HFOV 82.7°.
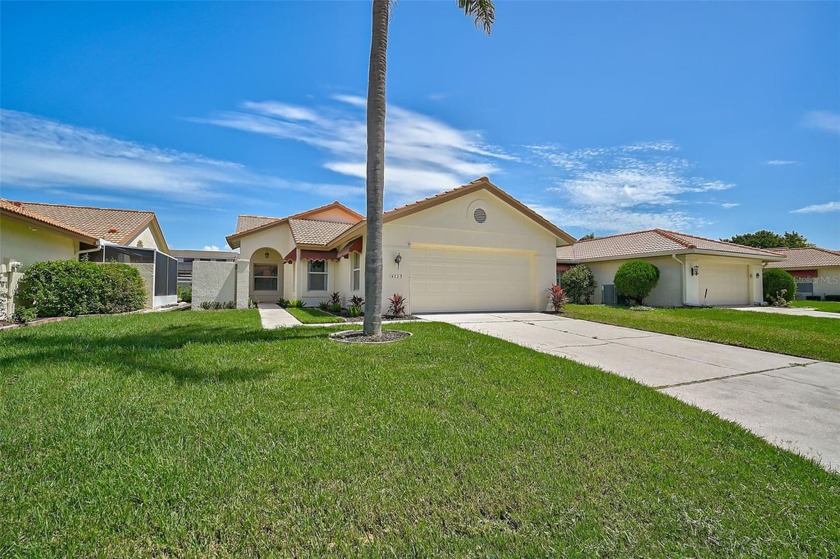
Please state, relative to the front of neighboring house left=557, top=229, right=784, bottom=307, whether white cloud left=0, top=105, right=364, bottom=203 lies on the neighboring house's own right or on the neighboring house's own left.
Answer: on the neighboring house's own right

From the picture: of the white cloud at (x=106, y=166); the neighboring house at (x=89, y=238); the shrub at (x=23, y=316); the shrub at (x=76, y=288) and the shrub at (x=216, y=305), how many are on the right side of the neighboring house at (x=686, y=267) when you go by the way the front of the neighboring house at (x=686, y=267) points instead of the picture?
5

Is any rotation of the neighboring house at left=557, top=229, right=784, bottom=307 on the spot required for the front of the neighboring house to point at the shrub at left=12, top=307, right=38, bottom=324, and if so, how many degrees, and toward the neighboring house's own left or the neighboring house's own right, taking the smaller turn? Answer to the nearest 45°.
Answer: approximately 90° to the neighboring house's own right

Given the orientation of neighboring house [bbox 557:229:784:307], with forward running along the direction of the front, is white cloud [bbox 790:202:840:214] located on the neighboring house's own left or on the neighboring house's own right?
on the neighboring house's own left

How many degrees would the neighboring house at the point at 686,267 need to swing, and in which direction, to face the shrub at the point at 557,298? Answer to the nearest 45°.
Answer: approximately 90° to its right

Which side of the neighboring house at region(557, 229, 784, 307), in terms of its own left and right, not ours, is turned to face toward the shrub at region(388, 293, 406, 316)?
right

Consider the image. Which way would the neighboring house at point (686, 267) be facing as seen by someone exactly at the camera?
facing the viewer and to the right of the viewer

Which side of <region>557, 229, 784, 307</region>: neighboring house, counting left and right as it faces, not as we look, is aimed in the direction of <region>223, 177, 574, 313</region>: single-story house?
right

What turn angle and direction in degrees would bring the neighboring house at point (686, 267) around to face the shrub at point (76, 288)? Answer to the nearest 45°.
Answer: approximately 90° to its right
